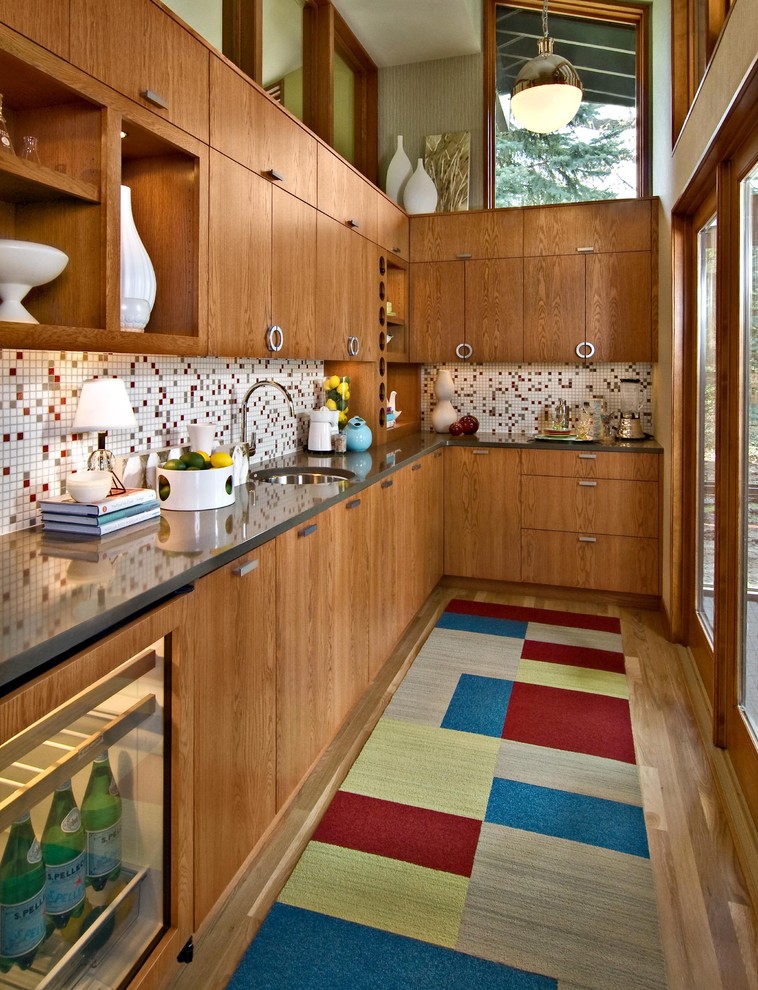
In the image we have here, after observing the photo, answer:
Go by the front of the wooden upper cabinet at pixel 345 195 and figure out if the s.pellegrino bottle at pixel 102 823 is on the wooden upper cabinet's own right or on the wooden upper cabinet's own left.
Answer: on the wooden upper cabinet's own right

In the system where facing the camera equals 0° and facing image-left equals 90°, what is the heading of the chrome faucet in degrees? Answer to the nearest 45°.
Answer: approximately 270°

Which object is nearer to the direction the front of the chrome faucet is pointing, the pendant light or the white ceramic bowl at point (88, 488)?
the pendant light

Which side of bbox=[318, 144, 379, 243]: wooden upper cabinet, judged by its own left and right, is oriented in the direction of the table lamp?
right

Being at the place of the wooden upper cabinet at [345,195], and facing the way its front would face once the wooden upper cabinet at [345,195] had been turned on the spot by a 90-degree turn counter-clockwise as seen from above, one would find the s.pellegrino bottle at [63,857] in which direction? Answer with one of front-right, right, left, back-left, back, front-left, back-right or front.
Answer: back

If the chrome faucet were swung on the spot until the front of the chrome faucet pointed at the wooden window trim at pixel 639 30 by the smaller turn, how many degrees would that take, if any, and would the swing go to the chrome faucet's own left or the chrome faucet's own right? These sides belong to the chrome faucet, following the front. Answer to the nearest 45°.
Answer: approximately 45° to the chrome faucet's own left

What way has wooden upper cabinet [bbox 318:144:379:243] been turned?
to the viewer's right

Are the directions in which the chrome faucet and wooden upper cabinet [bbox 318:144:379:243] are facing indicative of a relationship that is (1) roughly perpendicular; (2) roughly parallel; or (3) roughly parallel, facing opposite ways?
roughly parallel

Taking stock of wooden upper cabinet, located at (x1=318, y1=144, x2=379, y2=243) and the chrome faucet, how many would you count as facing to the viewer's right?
2
